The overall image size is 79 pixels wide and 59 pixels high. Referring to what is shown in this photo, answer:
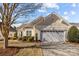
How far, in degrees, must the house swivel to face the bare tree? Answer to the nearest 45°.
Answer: approximately 90° to its right

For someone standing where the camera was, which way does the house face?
facing the viewer
